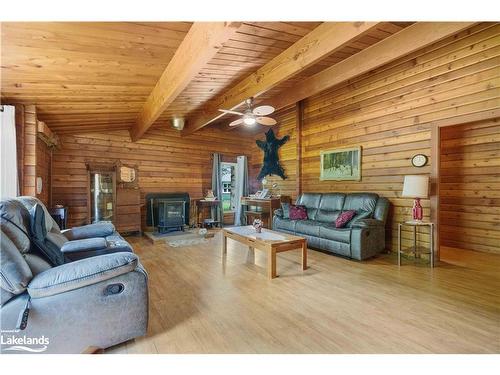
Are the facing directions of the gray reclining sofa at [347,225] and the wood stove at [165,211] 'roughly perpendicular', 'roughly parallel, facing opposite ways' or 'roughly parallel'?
roughly perpendicular

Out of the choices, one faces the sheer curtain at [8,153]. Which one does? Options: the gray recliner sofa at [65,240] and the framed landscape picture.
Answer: the framed landscape picture

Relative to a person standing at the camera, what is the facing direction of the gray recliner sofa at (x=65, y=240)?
facing to the right of the viewer

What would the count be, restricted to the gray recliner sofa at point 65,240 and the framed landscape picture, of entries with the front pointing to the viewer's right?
1

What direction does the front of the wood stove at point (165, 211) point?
toward the camera

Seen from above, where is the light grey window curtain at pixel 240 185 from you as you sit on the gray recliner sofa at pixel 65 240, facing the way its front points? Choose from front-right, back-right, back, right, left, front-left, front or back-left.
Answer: front-left

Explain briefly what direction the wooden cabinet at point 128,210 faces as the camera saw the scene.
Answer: facing the viewer

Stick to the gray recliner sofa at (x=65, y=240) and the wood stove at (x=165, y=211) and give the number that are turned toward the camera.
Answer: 1

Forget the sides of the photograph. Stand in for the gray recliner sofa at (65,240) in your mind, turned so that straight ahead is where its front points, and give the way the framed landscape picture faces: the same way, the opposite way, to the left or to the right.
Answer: the opposite way

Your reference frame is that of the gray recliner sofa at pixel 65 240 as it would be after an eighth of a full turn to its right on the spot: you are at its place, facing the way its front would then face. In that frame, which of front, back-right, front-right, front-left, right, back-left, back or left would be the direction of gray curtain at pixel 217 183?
left

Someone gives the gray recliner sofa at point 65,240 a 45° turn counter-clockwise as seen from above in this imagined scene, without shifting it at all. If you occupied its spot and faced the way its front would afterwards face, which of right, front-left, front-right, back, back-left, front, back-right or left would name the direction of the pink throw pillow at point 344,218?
front-right

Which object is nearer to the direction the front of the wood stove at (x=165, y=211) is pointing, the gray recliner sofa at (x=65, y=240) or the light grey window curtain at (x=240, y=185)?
the gray recliner sofa

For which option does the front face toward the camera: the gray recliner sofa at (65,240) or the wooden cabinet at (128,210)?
the wooden cabinet

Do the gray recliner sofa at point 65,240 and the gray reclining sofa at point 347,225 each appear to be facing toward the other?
yes
